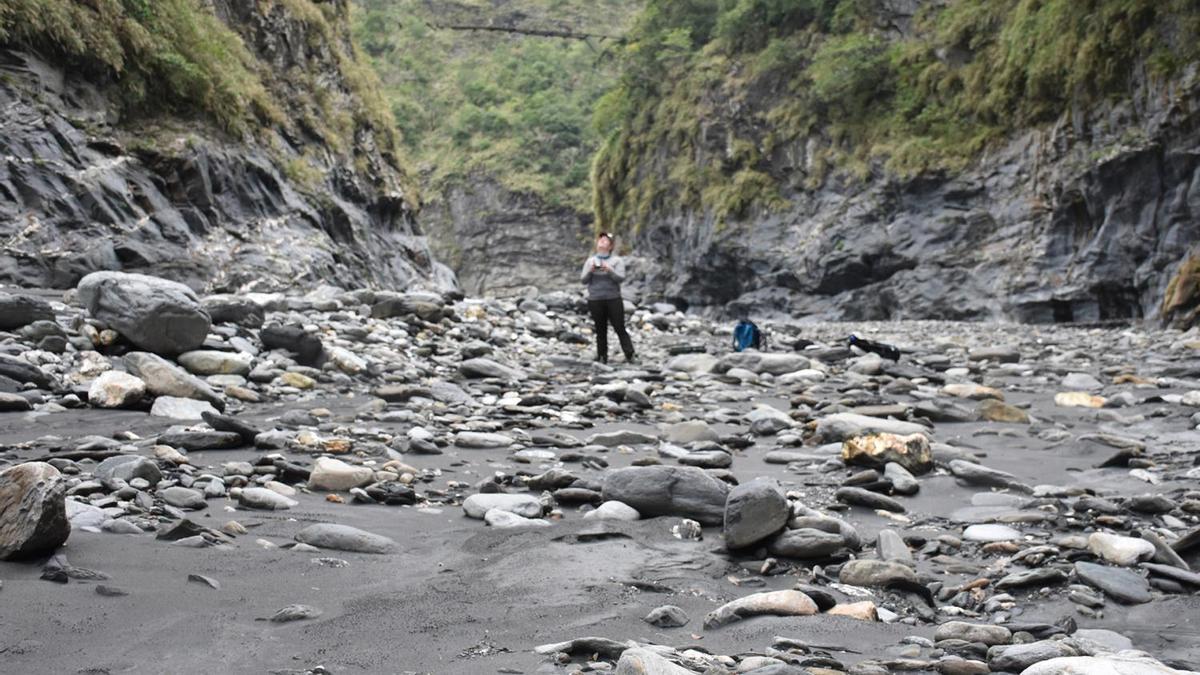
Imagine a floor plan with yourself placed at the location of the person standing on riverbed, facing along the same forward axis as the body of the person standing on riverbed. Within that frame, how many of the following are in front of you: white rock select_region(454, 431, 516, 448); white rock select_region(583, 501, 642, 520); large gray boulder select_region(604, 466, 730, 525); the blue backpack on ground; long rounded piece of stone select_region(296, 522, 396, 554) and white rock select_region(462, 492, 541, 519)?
5

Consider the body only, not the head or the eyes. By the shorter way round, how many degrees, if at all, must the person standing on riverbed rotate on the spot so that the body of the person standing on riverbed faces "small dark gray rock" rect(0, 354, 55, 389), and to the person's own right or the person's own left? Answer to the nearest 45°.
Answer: approximately 45° to the person's own right

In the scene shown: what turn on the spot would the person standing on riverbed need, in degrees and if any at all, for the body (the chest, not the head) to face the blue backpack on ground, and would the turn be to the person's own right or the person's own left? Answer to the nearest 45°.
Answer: approximately 135° to the person's own left

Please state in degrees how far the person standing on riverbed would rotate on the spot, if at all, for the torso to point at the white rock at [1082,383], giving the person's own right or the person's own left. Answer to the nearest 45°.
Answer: approximately 45° to the person's own left

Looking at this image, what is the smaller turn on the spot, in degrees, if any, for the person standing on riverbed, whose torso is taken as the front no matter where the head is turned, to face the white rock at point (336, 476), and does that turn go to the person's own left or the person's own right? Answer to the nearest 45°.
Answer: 0° — they already face it

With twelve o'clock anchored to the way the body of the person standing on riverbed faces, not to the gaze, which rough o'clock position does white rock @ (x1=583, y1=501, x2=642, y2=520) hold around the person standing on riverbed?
The white rock is roughly at 12 o'clock from the person standing on riverbed.

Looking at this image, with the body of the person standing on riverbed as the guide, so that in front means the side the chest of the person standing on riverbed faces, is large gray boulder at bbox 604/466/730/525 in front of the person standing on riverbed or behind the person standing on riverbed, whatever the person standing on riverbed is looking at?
in front

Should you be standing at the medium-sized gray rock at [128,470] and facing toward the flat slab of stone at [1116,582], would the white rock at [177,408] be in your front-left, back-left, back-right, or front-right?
back-left

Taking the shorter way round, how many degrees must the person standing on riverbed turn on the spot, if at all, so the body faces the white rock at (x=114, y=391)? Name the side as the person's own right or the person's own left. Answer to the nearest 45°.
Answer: approximately 45° to the person's own right

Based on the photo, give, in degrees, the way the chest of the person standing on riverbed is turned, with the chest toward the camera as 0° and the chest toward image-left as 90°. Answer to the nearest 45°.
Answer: approximately 0°
